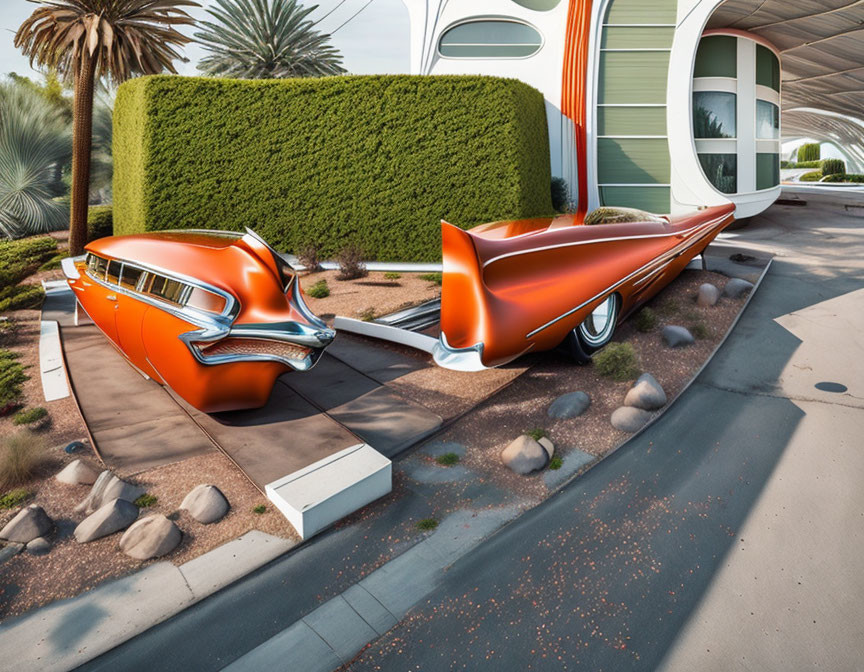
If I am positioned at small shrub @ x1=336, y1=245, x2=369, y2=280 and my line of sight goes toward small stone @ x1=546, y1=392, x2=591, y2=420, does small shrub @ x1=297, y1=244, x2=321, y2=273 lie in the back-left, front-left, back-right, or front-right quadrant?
back-right

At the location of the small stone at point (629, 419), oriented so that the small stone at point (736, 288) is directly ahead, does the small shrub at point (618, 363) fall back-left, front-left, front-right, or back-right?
front-left

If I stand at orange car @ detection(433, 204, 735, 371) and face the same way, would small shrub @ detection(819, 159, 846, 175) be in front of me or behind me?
in front

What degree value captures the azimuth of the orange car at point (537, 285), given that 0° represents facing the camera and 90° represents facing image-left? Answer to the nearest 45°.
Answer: approximately 225°

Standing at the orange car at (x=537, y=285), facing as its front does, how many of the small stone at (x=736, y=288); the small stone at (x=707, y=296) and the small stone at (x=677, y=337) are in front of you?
3

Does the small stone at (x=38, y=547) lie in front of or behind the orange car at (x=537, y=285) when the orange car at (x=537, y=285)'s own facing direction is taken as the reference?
behind

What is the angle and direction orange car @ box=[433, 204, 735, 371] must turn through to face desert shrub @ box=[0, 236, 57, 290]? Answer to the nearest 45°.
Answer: approximately 135° to its left

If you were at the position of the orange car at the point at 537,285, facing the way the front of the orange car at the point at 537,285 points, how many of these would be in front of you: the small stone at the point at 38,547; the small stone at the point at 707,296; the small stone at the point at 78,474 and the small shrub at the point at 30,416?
1

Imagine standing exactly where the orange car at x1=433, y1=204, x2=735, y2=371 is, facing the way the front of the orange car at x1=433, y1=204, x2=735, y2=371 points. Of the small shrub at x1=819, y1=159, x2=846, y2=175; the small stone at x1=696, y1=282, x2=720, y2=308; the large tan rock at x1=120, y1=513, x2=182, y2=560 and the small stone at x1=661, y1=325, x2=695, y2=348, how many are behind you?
1

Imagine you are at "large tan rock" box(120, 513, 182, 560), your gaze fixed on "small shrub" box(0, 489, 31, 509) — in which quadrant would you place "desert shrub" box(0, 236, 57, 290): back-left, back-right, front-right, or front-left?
front-right
